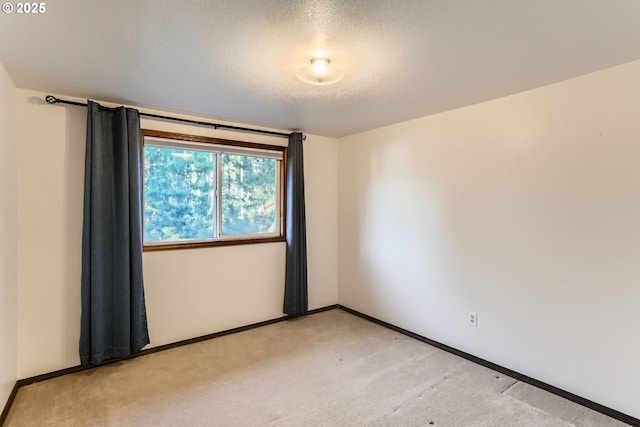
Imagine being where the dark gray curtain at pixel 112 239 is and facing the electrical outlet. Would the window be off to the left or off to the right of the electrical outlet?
left

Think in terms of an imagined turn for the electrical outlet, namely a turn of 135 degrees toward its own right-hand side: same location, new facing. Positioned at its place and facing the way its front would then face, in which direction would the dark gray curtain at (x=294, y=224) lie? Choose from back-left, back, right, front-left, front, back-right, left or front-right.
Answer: left

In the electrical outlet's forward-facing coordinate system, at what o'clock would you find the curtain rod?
The curtain rod is roughly at 1 o'clock from the electrical outlet.

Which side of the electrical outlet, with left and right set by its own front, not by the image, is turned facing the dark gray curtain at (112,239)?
front

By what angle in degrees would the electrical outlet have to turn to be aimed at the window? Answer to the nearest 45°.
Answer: approximately 45° to its right

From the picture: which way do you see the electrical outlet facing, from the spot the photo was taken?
facing the viewer and to the left of the viewer
